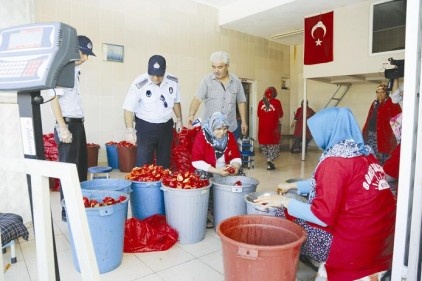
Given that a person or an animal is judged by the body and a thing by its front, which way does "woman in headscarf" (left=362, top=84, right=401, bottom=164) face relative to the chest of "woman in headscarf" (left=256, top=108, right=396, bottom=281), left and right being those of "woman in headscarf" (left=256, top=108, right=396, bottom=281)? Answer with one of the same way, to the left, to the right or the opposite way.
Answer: to the left

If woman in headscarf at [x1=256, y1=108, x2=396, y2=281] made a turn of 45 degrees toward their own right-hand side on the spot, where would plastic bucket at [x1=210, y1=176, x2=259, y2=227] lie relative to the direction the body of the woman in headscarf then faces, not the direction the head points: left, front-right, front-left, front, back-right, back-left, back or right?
front-left

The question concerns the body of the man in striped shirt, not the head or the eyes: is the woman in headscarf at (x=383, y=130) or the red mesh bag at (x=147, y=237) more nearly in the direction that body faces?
the red mesh bag

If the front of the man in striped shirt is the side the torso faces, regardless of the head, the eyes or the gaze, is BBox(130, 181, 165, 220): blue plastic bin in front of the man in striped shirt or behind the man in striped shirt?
in front

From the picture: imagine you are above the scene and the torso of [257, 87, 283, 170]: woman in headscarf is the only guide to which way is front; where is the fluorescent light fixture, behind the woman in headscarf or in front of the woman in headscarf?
in front

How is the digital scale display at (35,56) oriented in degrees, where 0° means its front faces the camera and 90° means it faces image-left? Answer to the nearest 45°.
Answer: approximately 45°

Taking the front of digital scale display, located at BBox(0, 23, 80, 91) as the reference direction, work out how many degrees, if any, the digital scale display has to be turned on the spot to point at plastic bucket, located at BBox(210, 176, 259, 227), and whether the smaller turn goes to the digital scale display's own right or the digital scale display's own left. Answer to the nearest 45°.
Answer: approximately 180°

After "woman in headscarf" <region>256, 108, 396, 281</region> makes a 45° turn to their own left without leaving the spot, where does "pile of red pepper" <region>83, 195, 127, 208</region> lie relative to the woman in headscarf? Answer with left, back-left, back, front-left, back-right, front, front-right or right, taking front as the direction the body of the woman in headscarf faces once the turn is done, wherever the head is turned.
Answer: front
